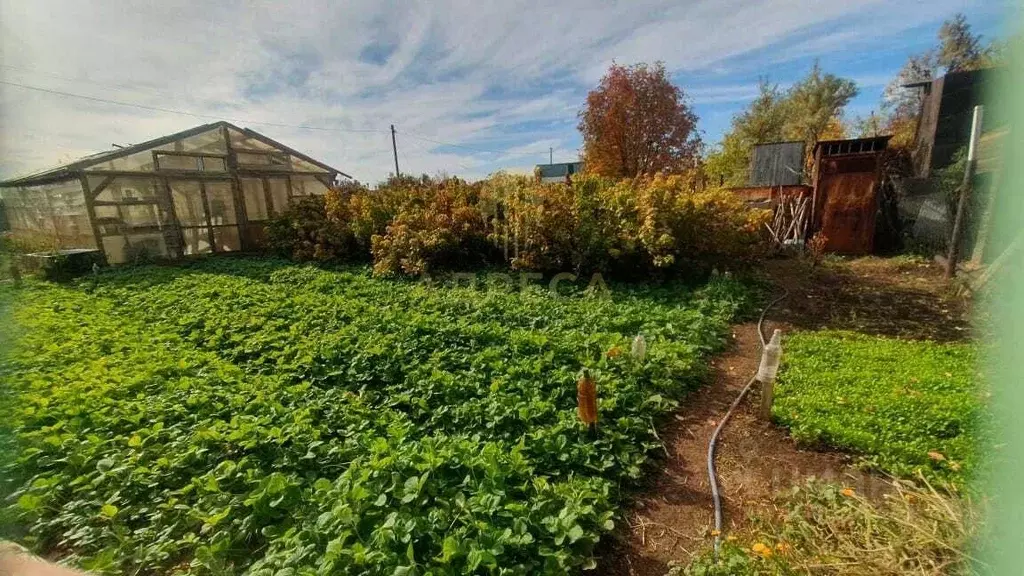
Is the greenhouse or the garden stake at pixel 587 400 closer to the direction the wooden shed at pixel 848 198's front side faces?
the garden stake

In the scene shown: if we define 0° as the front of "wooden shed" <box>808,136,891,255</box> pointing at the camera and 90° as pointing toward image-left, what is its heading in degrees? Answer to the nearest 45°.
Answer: approximately 0°

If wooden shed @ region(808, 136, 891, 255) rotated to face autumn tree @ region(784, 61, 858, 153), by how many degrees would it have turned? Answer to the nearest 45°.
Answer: approximately 180°

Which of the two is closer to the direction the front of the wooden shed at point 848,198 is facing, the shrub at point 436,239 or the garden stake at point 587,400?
the garden stake

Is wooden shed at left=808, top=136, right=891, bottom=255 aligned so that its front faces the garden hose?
yes

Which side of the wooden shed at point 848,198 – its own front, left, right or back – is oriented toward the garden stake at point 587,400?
front

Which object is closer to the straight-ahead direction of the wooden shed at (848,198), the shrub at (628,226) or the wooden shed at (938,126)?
the shrub

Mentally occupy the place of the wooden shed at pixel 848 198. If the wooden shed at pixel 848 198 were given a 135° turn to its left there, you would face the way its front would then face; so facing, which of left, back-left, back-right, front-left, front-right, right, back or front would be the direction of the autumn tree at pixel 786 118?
front-left

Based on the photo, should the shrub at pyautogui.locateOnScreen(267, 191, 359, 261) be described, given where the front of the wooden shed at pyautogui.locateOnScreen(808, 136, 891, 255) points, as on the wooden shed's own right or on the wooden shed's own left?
on the wooden shed's own right

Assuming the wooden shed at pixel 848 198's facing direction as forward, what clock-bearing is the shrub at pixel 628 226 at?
The shrub is roughly at 1 o'clock from the wooden shed.

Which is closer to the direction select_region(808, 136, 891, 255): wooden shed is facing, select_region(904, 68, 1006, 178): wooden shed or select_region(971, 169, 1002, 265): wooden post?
the wooden post

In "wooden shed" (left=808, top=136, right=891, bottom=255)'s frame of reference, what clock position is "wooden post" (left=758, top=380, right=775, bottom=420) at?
The wooden post is roughly at 12 o'clock from the wooden shed.

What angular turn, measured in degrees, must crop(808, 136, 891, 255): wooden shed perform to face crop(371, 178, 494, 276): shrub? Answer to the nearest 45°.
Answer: approximately 45° to its right

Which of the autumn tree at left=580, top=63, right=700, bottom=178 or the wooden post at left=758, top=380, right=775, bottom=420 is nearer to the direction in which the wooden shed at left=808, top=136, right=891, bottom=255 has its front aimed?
the wooden post

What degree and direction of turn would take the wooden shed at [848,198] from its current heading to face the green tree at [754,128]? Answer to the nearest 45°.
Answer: approximately 180°
